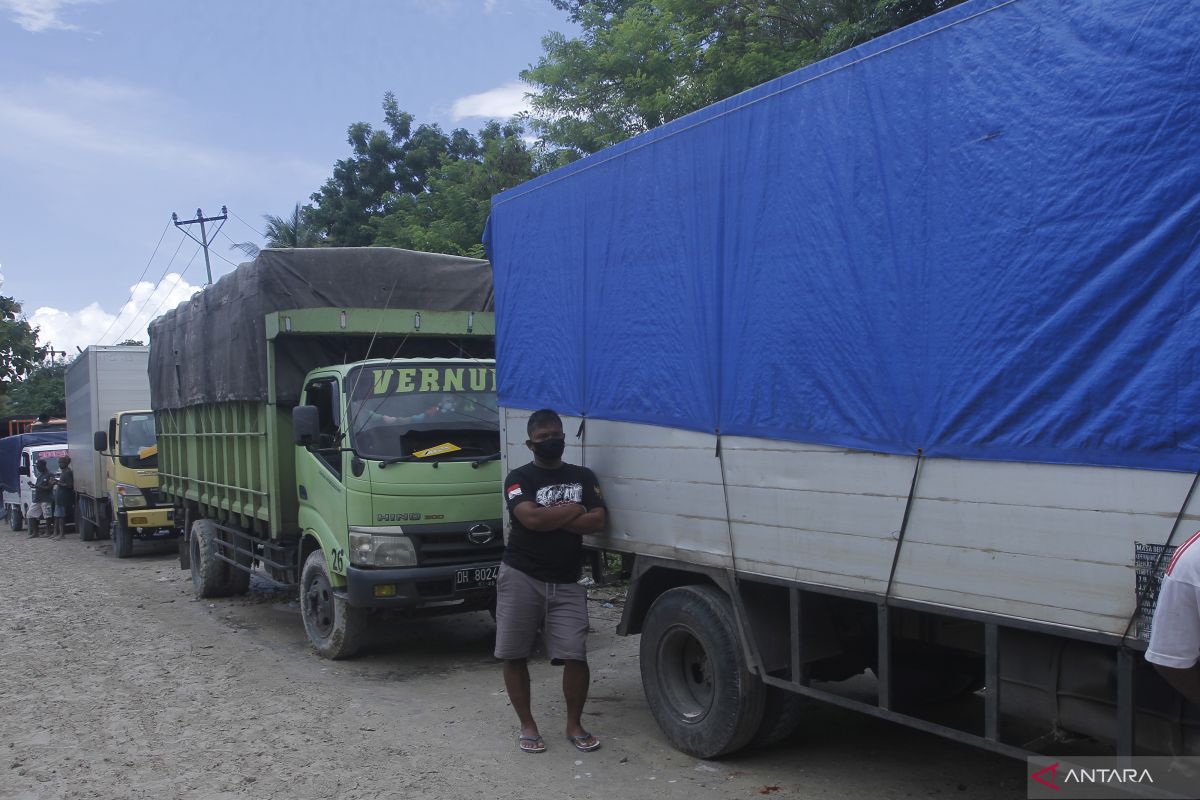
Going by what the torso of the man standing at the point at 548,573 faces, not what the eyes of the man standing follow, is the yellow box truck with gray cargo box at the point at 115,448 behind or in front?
behind

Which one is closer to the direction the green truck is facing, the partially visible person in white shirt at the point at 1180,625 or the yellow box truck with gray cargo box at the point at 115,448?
the partially visible person in white shirt

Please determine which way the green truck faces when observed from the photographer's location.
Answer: facing the viewer and to the right of the viewer

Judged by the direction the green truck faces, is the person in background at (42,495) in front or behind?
behind

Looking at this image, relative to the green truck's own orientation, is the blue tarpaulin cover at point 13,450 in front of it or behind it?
behind

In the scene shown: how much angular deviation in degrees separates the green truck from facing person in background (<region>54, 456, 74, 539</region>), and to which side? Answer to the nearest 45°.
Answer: approximately 135° to its left

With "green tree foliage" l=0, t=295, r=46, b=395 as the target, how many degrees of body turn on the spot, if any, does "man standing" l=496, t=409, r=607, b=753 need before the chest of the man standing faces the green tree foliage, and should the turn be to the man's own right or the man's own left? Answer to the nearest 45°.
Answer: approximately 135° to the man's own right

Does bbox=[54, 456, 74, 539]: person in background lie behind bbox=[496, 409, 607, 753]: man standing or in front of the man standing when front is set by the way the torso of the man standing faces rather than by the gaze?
behind

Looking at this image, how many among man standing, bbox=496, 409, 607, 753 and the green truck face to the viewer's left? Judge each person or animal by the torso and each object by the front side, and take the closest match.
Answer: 0

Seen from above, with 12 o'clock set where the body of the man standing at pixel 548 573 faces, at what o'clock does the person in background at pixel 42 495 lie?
The person in background is roughly at 5 o'clock from the man standing.
